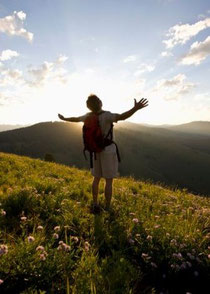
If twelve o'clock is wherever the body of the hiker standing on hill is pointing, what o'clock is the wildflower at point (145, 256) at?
The wildflower is roughly at 4 o'clock from the hiker standing on hill.

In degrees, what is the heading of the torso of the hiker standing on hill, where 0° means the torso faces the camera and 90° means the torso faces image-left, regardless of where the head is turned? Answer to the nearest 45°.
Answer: approximately 225°

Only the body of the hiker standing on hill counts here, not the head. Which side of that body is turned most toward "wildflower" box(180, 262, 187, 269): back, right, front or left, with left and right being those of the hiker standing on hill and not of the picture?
right

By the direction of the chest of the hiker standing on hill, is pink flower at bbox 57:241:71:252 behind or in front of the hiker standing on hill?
behind

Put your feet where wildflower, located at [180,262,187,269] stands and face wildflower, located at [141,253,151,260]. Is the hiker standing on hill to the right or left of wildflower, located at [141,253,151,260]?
right
